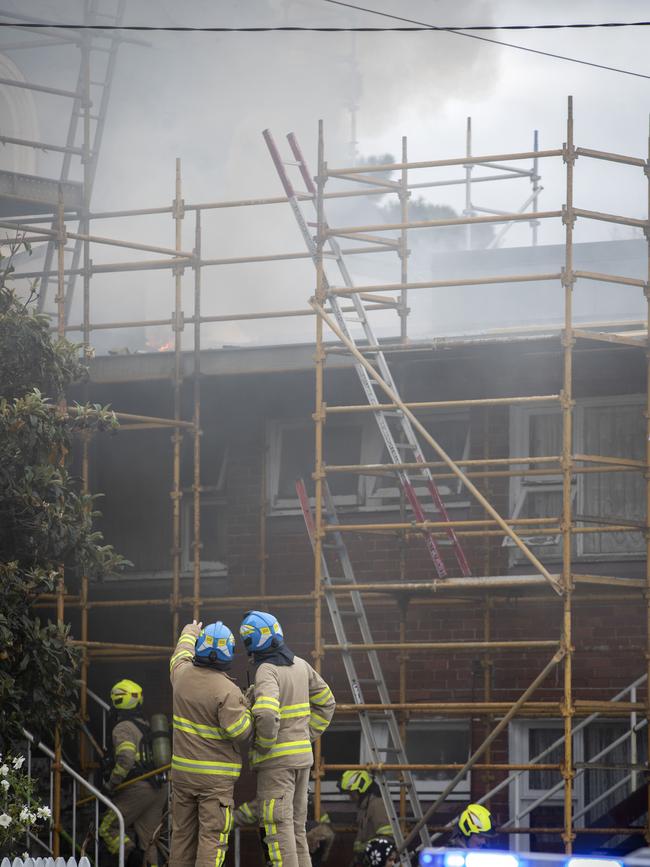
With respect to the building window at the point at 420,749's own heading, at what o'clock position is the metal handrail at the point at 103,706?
The metal handrail is roughly at 3 o'clock from the building window.

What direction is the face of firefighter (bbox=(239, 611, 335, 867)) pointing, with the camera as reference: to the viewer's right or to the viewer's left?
to the viewer's left

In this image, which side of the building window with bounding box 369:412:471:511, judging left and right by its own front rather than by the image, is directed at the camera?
front

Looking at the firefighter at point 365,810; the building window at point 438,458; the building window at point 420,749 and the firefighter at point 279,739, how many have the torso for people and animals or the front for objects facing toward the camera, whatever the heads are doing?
2

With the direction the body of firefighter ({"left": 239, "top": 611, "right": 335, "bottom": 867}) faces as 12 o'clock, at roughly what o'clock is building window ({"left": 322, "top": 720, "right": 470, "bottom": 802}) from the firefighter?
The building window is roughly at 2 o'clock from the firefighter.

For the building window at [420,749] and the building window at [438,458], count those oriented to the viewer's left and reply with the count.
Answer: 0
